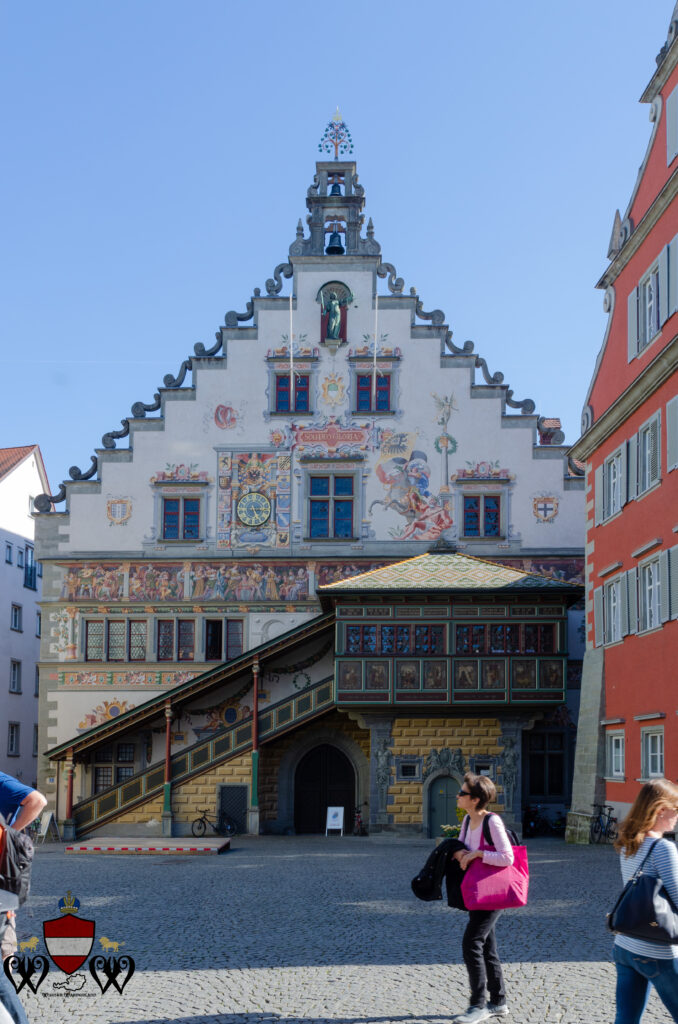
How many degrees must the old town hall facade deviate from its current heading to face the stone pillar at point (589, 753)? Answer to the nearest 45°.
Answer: approximately 45° to its left

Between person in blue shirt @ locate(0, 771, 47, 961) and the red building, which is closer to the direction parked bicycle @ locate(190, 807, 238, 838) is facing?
the person in blue shirt

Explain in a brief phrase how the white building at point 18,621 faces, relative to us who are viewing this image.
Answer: facing the viewer and to the right of the viewer

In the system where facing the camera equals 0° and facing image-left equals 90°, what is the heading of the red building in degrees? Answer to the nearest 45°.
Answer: approximately 45°

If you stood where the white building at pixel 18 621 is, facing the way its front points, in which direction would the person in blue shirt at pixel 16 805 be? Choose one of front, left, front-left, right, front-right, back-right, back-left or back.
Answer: front-right

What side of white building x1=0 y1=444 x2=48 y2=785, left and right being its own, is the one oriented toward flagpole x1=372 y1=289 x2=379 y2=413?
front

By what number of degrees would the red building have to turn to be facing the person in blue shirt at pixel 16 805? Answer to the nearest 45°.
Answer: approximately 45° to its left

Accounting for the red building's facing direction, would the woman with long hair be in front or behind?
in front

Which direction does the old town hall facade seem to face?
toward the camera

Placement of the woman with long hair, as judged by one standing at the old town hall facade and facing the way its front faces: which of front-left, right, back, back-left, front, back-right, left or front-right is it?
front

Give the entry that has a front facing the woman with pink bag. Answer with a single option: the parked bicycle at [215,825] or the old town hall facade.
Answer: the old town hall facade

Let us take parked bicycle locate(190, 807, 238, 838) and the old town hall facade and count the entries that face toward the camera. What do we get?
1

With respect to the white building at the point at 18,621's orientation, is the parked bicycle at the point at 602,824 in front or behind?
in front

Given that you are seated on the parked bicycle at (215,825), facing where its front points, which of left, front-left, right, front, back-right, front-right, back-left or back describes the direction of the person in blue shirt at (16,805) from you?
left

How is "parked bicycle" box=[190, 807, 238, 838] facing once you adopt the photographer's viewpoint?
facing to the left of the viewer
